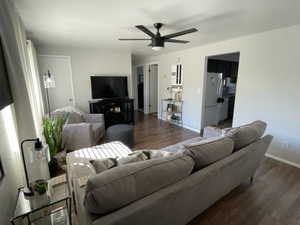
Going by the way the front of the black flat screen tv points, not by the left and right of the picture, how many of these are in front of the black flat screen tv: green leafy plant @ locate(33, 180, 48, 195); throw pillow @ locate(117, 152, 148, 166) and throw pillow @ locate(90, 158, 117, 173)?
3

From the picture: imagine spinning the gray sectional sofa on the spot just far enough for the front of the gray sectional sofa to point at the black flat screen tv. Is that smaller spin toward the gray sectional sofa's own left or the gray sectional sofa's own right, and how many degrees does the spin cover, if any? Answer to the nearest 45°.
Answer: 0° — it already faces it

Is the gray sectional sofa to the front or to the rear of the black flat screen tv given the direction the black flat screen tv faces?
to the front

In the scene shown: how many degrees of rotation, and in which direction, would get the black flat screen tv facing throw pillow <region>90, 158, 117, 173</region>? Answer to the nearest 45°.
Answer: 0° — it already faces it

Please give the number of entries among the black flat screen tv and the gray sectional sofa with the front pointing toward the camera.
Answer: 1

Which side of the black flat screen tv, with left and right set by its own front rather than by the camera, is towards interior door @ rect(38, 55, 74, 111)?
right

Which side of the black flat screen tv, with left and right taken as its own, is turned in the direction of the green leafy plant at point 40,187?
front

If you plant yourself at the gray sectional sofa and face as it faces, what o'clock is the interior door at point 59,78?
The interior door is roughly at 12 o'clock from the gray sectional sofa.

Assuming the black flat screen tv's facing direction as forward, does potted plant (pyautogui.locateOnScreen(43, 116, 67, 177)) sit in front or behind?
in front

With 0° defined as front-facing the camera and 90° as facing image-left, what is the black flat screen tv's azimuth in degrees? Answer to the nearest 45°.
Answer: approximately 0°

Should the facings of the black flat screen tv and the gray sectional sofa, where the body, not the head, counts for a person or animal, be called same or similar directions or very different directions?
very different directions

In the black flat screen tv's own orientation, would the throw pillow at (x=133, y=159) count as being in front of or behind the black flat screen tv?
in front

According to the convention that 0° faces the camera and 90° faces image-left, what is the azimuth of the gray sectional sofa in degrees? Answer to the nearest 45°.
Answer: approximately 135°

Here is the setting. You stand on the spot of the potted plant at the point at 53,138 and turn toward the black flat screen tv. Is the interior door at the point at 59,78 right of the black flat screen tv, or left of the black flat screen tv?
left
